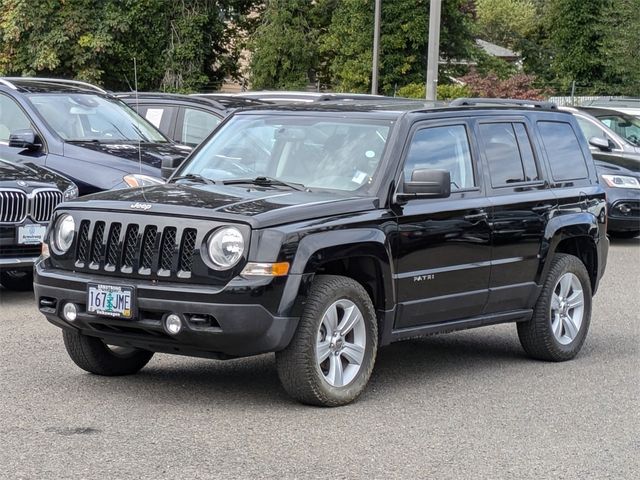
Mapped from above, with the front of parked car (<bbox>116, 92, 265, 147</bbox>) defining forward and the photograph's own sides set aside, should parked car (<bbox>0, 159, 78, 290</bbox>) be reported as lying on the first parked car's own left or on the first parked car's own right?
on the first parked car's own right

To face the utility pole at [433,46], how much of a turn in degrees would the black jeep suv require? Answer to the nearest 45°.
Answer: approximately 135° to its right

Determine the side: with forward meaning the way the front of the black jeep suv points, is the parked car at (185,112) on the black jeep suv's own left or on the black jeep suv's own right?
on the black jeep suv's own right

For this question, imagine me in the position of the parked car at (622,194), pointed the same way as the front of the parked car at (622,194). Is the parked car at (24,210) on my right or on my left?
on my right
